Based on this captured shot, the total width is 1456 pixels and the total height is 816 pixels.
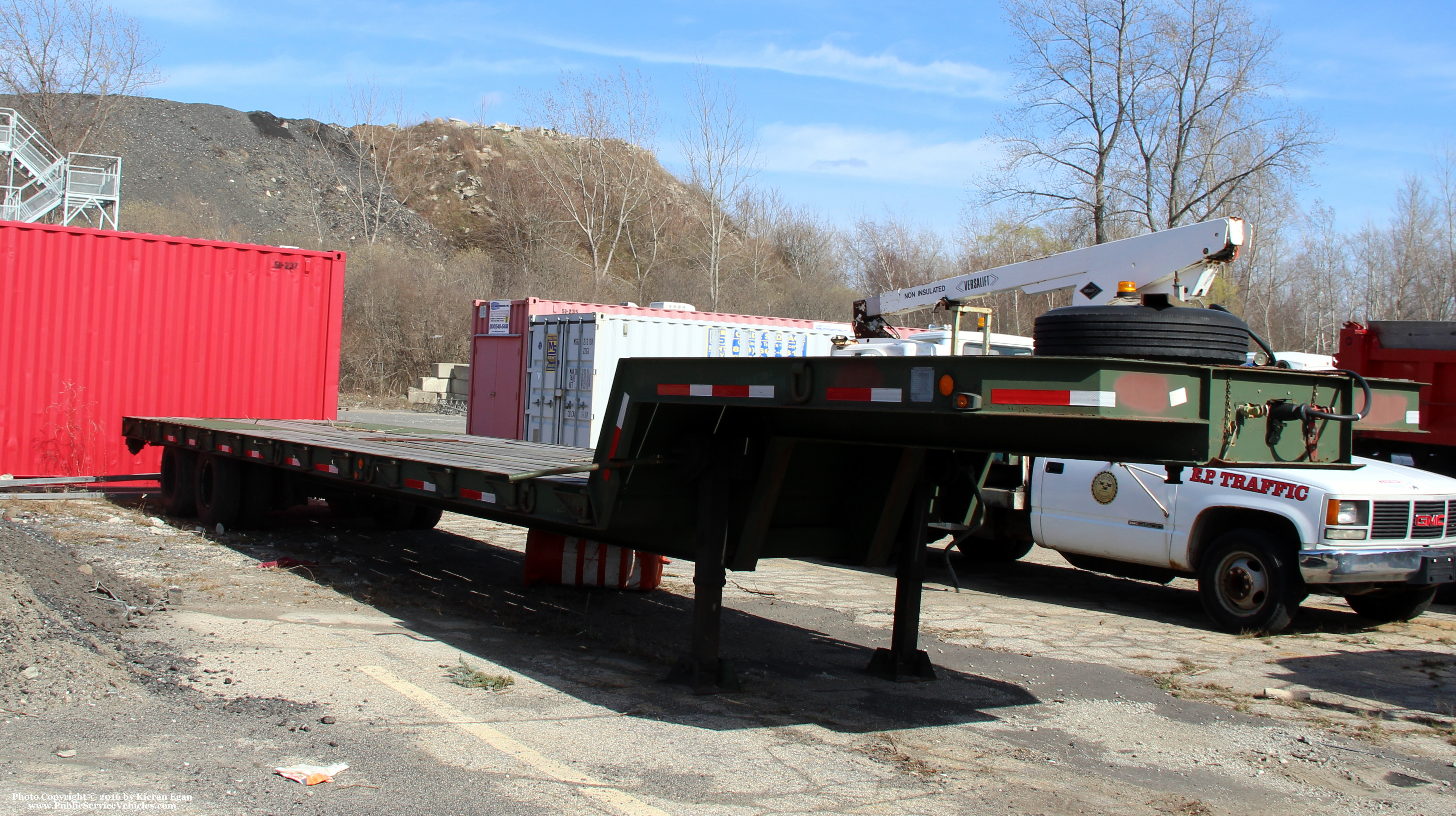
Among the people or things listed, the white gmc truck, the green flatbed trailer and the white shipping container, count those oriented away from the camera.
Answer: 0

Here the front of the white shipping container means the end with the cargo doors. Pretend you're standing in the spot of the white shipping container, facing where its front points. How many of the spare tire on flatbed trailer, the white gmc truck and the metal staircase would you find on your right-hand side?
1

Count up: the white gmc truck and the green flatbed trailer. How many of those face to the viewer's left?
0

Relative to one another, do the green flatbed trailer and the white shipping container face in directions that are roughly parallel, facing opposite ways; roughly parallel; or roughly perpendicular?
roughly perpendicular

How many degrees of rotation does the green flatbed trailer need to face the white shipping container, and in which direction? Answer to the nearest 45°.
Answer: approximately 135° to its left

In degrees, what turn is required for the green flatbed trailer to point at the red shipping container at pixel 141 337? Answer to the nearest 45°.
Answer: approximately 180°

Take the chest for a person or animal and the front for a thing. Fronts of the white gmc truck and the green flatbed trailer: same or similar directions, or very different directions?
same or similar directions

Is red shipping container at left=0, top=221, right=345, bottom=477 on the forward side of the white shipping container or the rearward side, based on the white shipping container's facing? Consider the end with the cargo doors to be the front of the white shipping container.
on the forward side

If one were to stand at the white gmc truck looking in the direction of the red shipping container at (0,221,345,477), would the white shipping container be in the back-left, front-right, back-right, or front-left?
front-right

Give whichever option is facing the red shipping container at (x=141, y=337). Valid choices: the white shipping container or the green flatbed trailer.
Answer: the white shipping container

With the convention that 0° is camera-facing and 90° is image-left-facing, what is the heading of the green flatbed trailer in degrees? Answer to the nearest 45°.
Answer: approximately 315°

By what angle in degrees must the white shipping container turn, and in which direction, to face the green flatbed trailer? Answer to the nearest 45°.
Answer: approximately 45° to its left

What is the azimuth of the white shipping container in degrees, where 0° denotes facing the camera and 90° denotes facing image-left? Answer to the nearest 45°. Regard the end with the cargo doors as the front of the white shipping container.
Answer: approximately 45°
